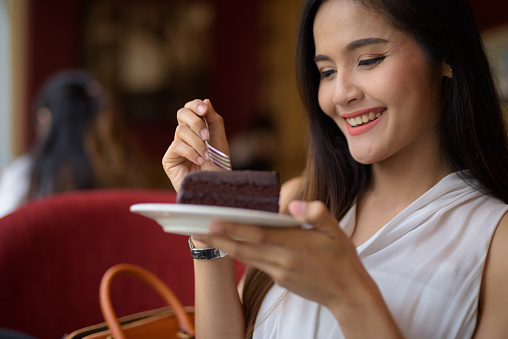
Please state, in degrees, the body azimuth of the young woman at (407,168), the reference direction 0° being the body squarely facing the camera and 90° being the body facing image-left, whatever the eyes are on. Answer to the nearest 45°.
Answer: approximately 45°

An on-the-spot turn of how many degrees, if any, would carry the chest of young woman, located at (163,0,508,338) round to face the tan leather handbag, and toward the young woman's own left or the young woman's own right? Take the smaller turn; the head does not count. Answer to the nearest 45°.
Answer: approximately 45° to the young woman's own right

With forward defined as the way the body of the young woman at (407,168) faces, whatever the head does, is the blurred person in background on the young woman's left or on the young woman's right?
on the young woman's right

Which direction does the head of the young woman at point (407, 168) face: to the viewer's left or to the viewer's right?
to the viewer's left
